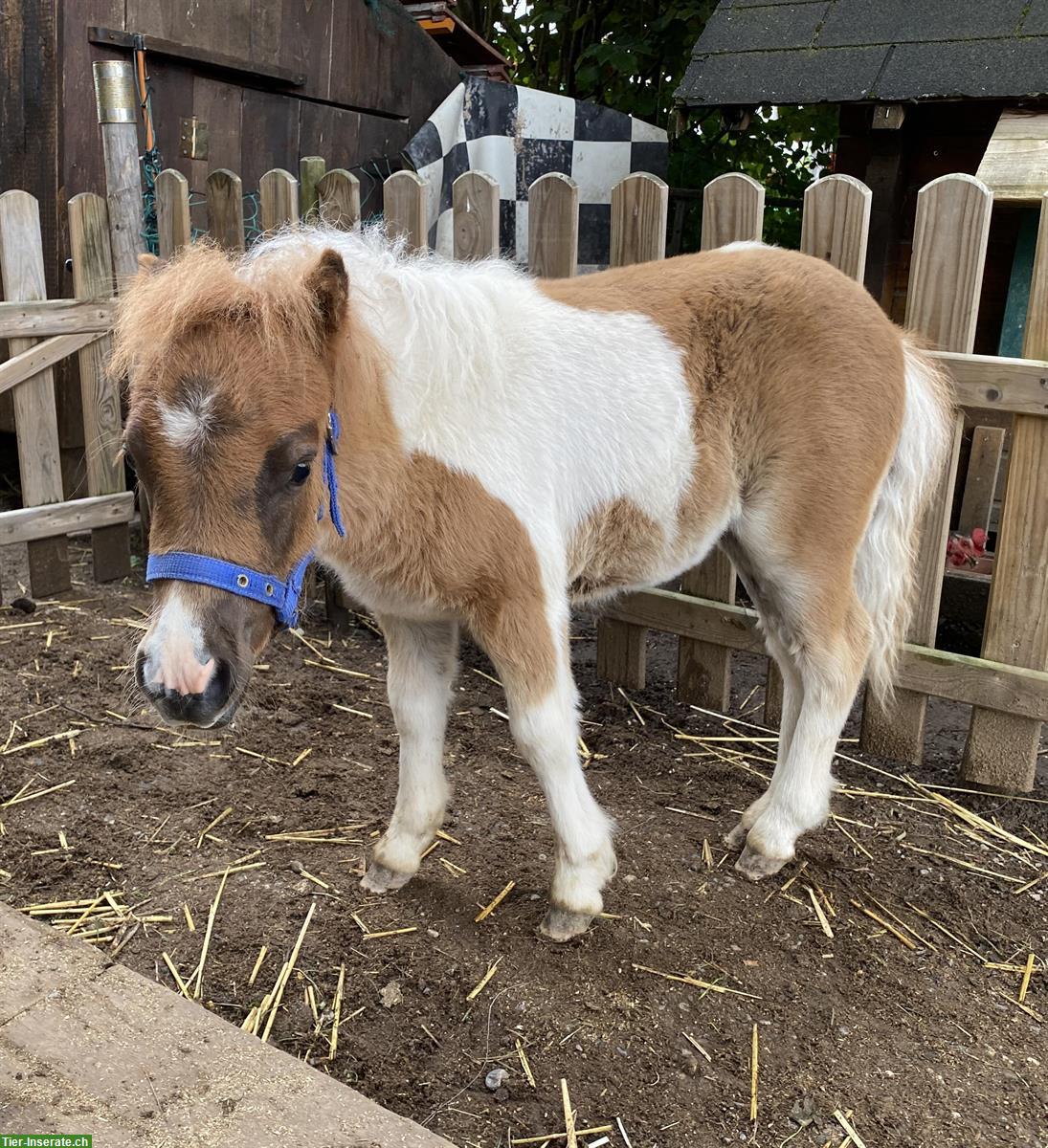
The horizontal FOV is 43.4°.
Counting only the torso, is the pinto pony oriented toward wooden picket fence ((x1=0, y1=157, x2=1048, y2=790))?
no

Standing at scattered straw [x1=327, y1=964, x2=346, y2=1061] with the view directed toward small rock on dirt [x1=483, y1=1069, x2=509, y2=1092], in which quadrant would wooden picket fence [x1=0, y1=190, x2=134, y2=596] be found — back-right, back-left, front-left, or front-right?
back-left

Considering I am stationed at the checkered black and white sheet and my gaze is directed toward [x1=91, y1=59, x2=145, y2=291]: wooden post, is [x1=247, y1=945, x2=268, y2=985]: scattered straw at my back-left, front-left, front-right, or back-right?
front-left

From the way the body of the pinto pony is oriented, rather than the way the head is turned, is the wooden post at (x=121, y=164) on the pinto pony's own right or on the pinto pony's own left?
on the pinto pony's own right

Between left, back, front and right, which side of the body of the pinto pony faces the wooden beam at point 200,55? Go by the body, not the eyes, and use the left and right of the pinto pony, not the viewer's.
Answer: right

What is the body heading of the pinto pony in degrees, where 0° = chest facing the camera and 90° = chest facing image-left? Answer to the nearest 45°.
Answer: approximately 45°

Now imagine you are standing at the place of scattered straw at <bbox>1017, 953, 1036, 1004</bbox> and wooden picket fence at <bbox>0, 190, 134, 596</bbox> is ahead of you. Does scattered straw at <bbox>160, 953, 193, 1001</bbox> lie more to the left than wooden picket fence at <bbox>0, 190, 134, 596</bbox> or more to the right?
left

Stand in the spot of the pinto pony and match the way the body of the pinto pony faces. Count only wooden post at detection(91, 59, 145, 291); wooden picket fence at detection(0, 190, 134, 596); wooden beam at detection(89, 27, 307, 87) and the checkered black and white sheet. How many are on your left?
0

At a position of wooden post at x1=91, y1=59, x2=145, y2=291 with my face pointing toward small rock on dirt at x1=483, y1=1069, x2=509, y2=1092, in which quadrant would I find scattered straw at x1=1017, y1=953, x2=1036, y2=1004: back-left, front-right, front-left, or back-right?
front-left
